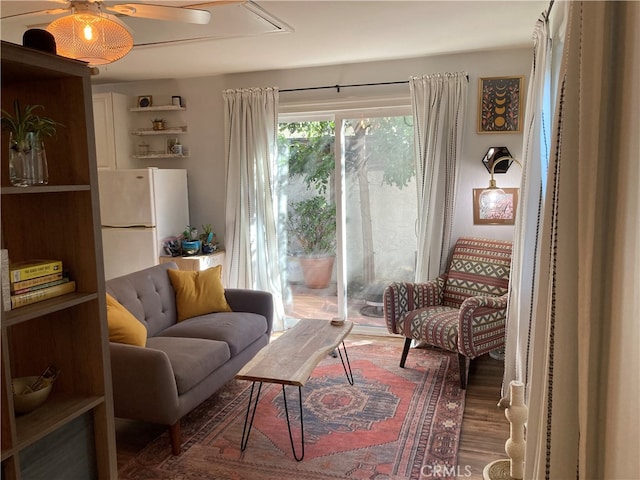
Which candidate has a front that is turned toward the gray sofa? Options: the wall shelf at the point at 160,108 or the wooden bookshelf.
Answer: the wall shelf

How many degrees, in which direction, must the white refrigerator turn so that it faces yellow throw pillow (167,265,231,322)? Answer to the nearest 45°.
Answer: approximately 45° to its left

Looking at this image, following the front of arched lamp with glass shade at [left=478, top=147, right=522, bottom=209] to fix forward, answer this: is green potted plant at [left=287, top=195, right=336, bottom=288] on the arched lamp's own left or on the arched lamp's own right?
on the arched lamp's own right

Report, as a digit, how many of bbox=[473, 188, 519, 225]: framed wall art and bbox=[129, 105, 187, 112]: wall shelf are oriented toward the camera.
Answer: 2

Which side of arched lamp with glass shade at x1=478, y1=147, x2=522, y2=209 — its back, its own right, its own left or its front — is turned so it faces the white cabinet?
right

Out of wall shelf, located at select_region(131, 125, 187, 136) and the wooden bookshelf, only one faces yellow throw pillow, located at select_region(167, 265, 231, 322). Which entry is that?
the wall shelf

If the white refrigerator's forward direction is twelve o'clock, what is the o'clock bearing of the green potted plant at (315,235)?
The green potted plant is roughly at 8 o'clock from the white refrigerator.

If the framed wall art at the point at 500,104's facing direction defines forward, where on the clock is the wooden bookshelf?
The wooden bookshelf is roughly at 1 o'clock from the framed wall art.

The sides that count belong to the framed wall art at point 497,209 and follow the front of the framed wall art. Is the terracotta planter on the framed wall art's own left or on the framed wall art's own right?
on the framed wall art's own right

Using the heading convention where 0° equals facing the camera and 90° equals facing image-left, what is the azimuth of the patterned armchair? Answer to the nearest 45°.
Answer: approximately 45°

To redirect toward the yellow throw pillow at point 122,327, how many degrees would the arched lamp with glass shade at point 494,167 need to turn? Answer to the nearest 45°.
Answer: approximately 45° to its right

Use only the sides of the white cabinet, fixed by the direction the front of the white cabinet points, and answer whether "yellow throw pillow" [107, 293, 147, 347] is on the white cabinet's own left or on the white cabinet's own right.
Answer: on the white cabinet's own left
